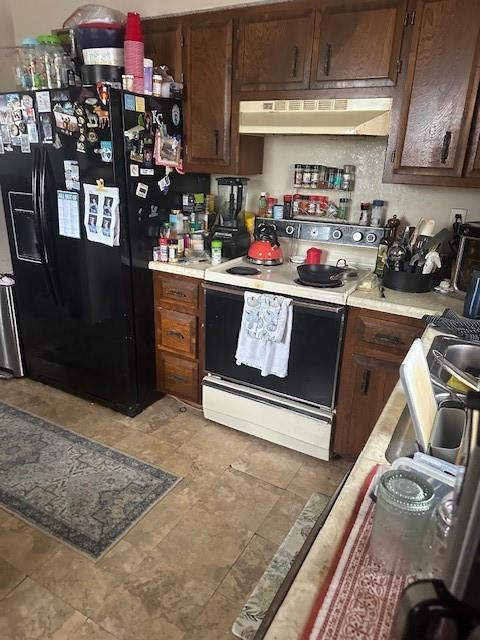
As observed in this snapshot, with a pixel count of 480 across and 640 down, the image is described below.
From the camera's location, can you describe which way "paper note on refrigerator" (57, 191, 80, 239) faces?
facing the viewer and to the left of the viewer

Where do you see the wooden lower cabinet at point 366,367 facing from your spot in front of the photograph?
facing the viewer

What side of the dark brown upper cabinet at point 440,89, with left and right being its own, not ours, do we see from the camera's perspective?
front

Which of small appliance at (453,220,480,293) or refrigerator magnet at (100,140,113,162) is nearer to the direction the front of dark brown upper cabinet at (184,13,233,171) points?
the refrigerator magnet

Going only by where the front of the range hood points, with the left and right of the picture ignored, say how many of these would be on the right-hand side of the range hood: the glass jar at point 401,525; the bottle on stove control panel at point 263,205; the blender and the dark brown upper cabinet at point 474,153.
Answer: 2

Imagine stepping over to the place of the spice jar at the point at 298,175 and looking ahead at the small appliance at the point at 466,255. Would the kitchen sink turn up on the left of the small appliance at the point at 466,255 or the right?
right
